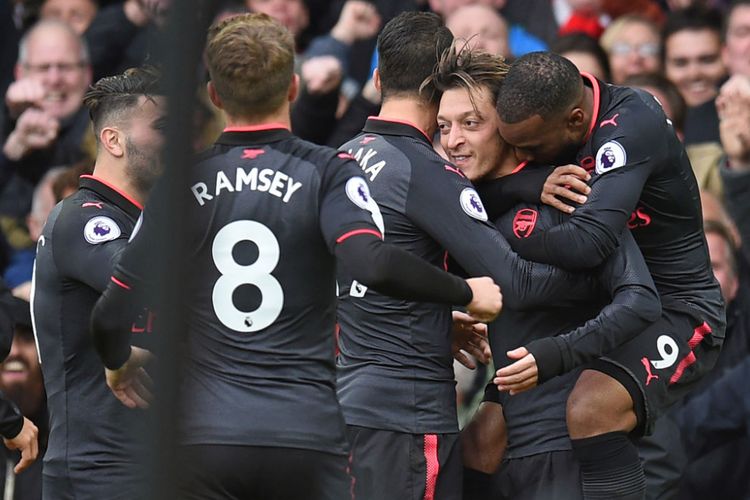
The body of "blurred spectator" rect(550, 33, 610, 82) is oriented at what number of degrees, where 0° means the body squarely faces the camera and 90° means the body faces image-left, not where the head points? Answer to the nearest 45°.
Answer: approximately 0°

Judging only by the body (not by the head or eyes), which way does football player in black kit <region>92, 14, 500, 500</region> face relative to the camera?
away from the camera

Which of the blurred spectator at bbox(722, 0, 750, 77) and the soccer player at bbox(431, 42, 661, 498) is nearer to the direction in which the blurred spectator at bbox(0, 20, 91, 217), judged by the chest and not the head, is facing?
the soccer player

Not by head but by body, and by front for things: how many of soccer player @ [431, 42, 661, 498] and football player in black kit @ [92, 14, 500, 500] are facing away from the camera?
1

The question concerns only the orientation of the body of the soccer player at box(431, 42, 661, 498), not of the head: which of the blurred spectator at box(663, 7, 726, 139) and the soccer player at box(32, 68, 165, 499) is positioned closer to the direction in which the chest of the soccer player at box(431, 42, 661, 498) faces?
the soccer player
